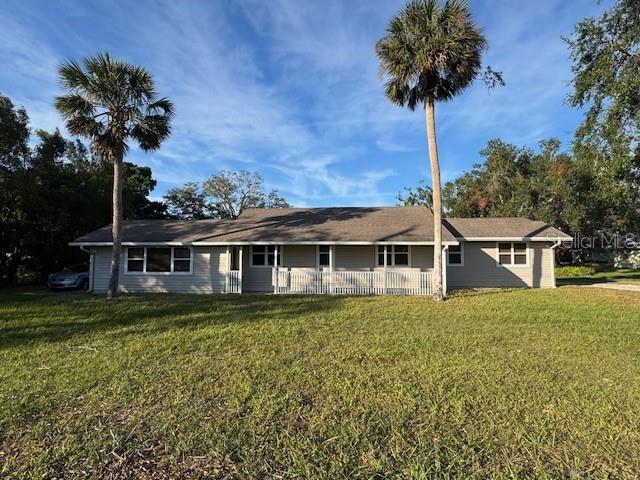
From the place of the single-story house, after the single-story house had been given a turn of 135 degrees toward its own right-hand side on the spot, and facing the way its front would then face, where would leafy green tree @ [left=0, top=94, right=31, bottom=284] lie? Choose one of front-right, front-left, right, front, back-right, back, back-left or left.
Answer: front-left

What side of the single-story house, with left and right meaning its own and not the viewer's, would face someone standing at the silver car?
right

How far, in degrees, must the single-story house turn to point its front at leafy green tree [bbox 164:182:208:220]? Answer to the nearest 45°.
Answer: approximately 135° to its right

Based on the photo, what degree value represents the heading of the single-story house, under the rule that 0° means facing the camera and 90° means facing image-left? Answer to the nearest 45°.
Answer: approximately 0°

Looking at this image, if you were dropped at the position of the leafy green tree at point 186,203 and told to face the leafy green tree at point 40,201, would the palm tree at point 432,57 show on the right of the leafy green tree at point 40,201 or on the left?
left

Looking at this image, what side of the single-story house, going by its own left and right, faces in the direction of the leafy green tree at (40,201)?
right

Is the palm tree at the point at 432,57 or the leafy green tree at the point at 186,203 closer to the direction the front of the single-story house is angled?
the palm tree

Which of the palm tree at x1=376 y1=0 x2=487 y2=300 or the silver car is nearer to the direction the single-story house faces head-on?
the palm tree
